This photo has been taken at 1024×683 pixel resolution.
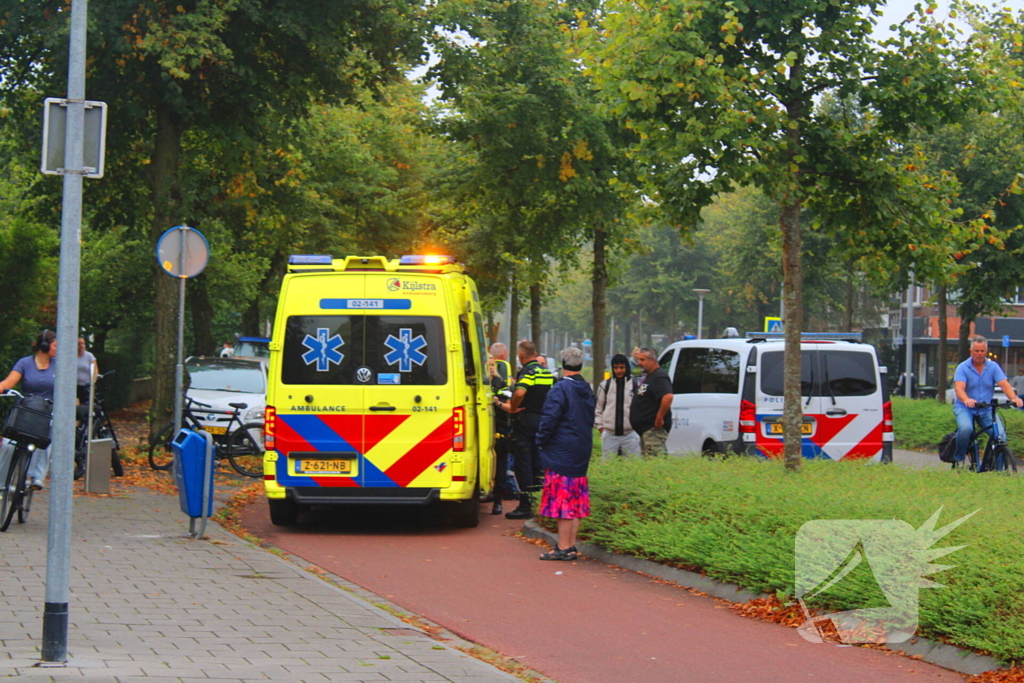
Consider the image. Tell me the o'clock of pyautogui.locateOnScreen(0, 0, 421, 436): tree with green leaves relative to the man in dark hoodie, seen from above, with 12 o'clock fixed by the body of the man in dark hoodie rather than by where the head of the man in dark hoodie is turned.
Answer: The tree with green leaves is roughly at 4 o'clock from the man in dark hoodie.

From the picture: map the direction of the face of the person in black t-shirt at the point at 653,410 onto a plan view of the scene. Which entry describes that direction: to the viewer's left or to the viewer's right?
to the viewer's left

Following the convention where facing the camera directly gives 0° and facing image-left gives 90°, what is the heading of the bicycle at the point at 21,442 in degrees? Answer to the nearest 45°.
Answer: approximately 45°

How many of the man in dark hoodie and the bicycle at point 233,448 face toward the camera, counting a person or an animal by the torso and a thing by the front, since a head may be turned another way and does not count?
1

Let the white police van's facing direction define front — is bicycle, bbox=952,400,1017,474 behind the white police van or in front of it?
behind

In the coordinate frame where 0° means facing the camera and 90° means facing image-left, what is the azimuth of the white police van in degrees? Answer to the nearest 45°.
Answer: approximately 135°

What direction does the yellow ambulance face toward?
away from the camera

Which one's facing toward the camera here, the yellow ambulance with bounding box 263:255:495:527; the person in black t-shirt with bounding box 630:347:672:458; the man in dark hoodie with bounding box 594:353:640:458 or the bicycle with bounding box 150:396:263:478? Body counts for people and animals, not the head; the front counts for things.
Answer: the man in dark hoodie

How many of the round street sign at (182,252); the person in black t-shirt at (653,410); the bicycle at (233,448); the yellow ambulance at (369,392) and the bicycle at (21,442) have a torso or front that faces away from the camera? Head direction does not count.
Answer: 2

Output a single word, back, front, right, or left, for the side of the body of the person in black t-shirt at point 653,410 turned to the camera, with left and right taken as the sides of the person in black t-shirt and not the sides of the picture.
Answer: left
